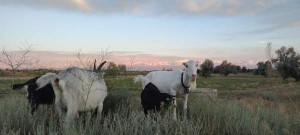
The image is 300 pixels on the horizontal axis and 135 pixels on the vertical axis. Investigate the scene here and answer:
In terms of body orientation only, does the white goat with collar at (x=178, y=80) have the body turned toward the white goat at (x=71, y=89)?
no

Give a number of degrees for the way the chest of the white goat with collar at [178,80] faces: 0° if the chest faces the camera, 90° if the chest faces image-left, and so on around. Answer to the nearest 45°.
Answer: approximately 315°

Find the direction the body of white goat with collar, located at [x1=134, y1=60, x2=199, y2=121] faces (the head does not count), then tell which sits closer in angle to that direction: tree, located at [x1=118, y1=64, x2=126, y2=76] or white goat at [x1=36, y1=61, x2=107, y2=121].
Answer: the white goat

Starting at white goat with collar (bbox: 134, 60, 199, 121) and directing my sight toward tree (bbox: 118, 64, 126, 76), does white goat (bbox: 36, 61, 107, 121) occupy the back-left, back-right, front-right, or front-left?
front-left

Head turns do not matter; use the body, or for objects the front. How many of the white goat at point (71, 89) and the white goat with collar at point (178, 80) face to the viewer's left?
0

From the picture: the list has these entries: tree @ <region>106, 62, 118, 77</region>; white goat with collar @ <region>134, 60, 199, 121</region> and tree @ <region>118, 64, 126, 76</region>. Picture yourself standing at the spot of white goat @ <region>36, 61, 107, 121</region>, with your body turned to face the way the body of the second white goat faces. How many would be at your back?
0

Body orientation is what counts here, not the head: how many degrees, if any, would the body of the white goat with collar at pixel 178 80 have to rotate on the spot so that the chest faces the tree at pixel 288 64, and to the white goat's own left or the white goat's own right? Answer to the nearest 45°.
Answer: approximately 90° to the white goat's own left

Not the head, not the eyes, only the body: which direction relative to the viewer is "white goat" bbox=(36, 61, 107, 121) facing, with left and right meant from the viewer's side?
facing away from the viewer and to the right of the viewer
